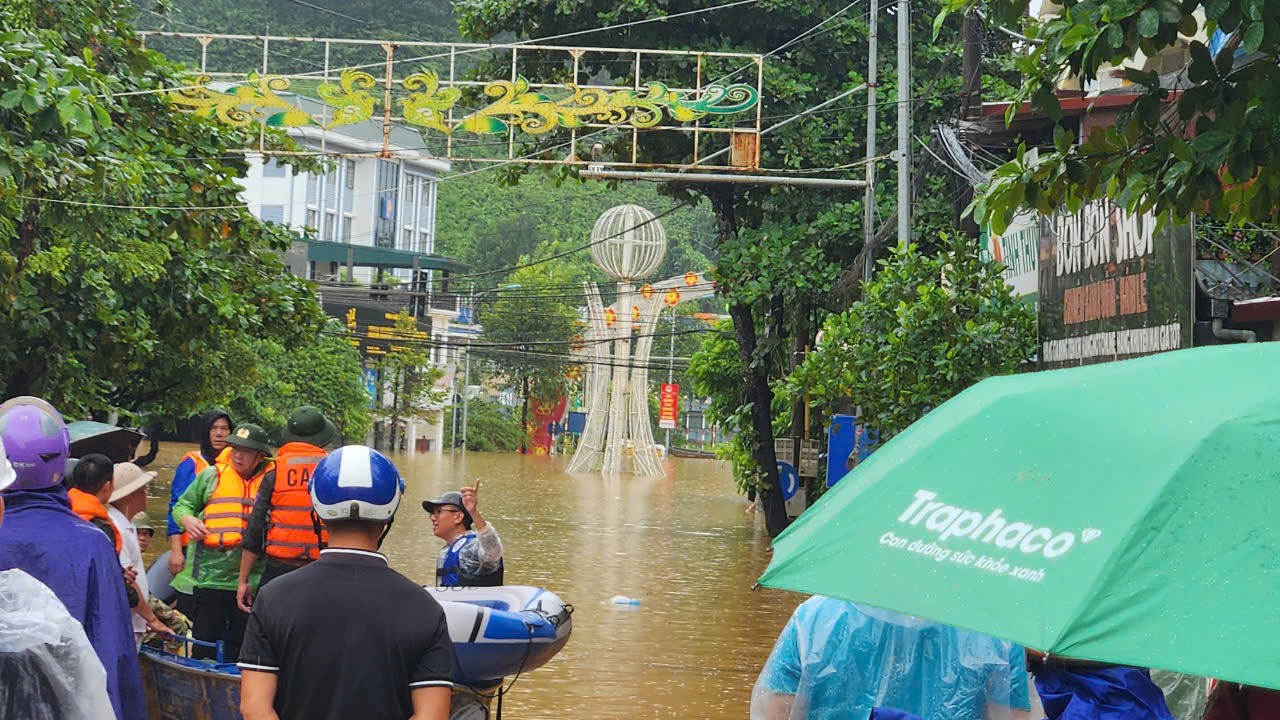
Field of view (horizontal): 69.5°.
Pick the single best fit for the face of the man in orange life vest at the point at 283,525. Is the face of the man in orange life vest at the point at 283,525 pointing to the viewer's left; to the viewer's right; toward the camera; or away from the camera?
away from the camera

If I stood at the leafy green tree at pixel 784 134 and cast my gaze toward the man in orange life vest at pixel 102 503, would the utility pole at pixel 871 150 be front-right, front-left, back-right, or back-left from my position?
front-left

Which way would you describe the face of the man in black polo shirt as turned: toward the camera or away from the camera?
away from the camera

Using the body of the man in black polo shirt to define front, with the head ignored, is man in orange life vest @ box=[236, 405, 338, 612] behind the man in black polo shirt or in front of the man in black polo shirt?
in front

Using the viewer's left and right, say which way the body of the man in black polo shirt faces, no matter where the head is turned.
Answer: facing away from the viewer

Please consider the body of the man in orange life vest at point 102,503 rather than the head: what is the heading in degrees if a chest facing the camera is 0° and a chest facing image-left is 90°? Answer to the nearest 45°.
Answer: approximately 225°

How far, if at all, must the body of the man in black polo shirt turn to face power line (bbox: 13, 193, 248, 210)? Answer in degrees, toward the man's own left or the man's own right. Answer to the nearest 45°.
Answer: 0° — they already face it

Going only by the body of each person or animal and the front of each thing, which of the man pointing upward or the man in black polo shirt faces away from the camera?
the man in black polo shirt

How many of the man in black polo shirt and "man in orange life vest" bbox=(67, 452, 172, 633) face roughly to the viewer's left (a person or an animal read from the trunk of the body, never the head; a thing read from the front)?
0
